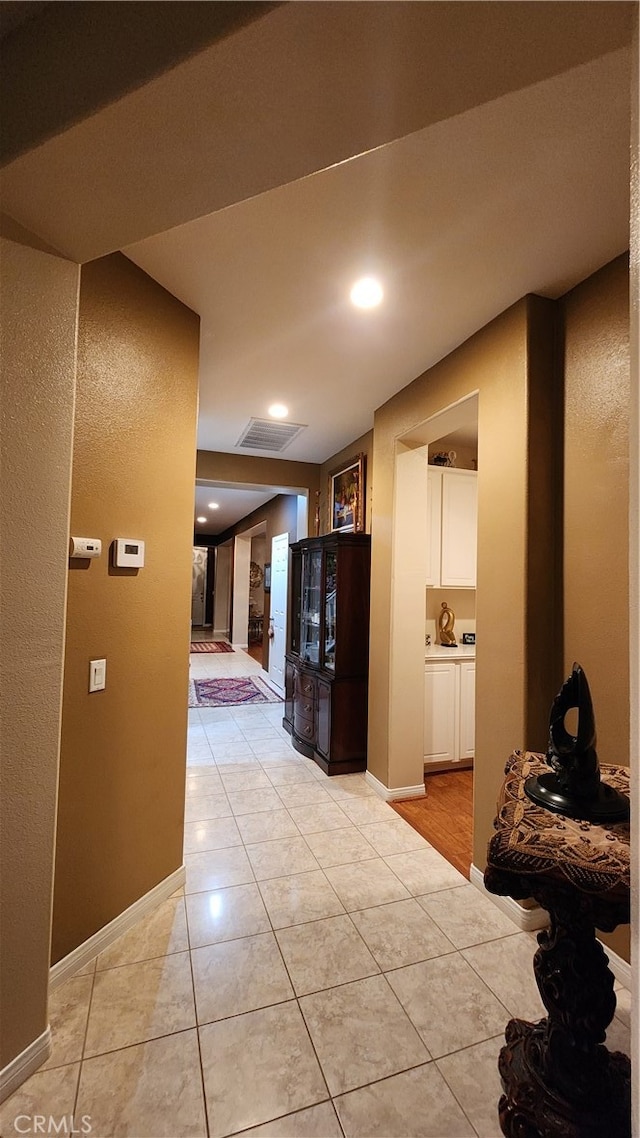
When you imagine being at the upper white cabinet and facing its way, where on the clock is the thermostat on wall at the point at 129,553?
The thermostat on wall is roughly at 1 o'clock from the upper white cabinet.

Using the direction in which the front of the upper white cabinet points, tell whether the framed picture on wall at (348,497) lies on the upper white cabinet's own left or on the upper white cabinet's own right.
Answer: on the upper white cabinet's own right

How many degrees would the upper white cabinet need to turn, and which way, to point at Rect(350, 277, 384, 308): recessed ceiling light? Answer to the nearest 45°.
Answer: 0° — it already faces it

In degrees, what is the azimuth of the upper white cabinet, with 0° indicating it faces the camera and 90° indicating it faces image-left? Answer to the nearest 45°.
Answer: approximately 0°

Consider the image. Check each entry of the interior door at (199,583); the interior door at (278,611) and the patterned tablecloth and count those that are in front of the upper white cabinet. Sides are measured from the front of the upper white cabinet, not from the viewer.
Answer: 1

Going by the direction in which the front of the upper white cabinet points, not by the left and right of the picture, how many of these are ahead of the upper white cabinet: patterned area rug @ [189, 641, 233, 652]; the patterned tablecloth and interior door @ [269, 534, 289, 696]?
1

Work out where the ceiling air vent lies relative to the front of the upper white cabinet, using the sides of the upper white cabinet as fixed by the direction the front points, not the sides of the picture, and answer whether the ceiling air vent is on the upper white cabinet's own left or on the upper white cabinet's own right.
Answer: on the upper white cabinet's own right

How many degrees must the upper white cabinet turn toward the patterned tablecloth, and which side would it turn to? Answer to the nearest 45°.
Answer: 0° — it already faces it

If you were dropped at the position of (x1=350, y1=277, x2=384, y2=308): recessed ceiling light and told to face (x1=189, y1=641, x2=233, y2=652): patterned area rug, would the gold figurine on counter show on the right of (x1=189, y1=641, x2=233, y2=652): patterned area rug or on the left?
right
